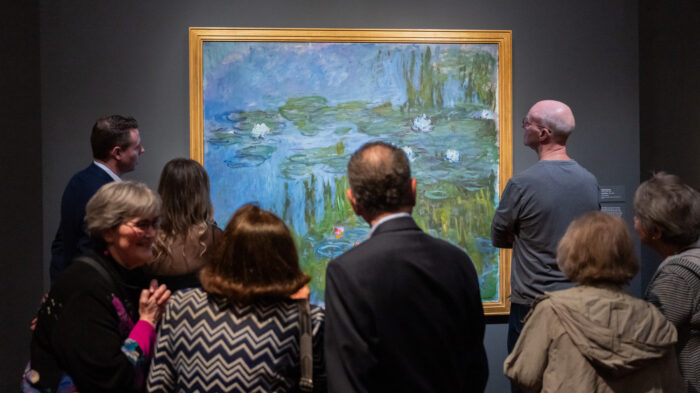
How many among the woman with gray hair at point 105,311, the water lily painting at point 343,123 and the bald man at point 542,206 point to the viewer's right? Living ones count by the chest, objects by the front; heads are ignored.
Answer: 1

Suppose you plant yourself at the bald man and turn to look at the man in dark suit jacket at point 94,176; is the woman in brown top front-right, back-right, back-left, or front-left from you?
front-left

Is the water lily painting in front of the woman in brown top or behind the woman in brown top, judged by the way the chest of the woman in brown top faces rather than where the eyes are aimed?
in front

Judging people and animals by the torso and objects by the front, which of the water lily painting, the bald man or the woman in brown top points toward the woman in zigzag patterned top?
the water lily painting

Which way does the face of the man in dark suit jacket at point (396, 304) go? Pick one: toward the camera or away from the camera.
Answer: away from the camera

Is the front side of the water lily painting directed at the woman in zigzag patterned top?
yes

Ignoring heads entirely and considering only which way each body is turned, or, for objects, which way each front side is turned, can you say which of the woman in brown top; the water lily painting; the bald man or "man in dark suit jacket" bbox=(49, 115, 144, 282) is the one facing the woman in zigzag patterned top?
the water lily painting

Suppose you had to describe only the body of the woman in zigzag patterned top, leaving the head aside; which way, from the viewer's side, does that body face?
away from the camera

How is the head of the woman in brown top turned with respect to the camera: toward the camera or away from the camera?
away from the camera

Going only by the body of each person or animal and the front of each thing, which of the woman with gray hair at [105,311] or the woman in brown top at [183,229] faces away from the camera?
the woman in brown top

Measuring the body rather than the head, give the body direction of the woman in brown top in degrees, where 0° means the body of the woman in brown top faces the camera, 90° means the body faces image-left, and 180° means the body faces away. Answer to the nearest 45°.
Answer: approximately 180°
